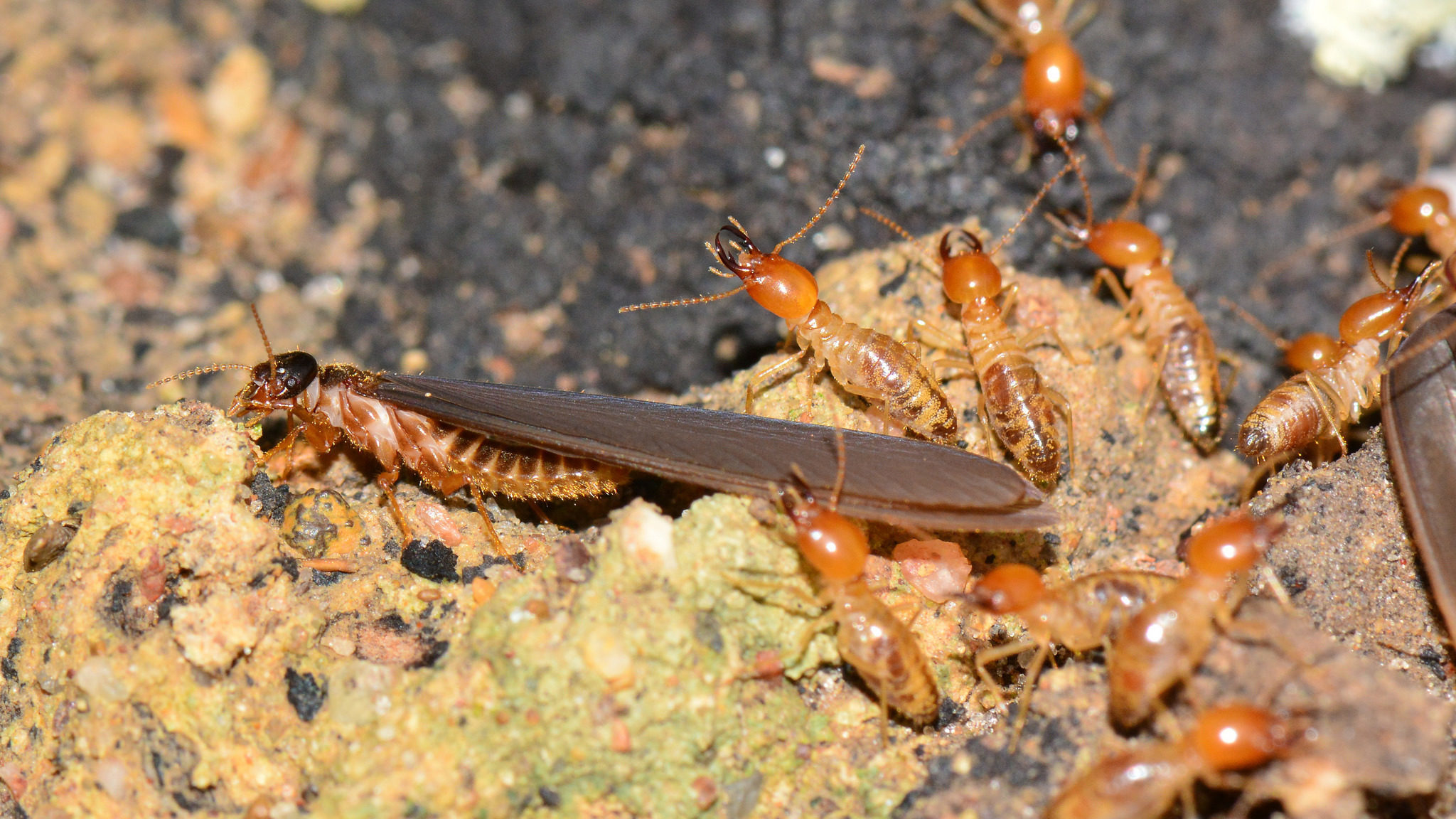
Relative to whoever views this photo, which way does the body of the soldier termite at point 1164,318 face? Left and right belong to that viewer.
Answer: facing away from the viewer and to the left of the viewer

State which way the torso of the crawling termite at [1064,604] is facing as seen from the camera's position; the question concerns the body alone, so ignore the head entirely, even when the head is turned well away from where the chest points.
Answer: to the viewer's left

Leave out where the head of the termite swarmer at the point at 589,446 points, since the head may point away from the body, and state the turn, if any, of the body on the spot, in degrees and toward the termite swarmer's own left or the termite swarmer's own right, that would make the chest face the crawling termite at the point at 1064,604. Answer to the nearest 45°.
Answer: approximately 135° to the termite swarmer's own left

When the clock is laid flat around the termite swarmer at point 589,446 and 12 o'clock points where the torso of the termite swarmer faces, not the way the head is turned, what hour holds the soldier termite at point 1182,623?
The soldier termite is roughly at 7 o'clock from the termite swarmer.

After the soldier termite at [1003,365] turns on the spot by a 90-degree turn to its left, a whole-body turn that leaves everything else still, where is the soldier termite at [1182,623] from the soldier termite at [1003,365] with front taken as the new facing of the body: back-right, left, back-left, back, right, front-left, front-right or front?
back-left

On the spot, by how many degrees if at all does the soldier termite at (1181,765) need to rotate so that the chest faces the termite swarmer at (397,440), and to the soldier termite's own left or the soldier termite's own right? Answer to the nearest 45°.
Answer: approximately 180°

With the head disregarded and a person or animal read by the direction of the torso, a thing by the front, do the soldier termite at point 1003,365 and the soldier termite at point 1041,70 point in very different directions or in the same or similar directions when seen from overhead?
very different directions

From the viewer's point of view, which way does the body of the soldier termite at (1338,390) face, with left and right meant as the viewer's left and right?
facing away from the viewer and to the right of the viewer

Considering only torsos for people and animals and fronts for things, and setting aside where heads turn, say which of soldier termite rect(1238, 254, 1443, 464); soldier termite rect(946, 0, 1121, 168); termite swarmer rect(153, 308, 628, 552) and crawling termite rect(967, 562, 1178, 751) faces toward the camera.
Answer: soldier termite rect(946, 0, 1121, 168)

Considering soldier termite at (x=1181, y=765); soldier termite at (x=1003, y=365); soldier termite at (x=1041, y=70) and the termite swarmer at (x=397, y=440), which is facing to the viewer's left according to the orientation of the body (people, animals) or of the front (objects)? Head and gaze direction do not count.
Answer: the termite swarmer

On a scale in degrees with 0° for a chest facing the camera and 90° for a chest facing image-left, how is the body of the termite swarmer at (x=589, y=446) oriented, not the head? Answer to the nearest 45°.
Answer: approximately 90°

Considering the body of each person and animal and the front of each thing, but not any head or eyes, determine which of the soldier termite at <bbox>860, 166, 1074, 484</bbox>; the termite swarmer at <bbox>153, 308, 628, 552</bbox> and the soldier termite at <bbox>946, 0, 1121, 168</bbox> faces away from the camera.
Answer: the soldier termite at <bbox>860, 166, 1074, 484</bbox>

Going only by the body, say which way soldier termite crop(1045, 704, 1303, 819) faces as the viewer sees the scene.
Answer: to the viewer's right
